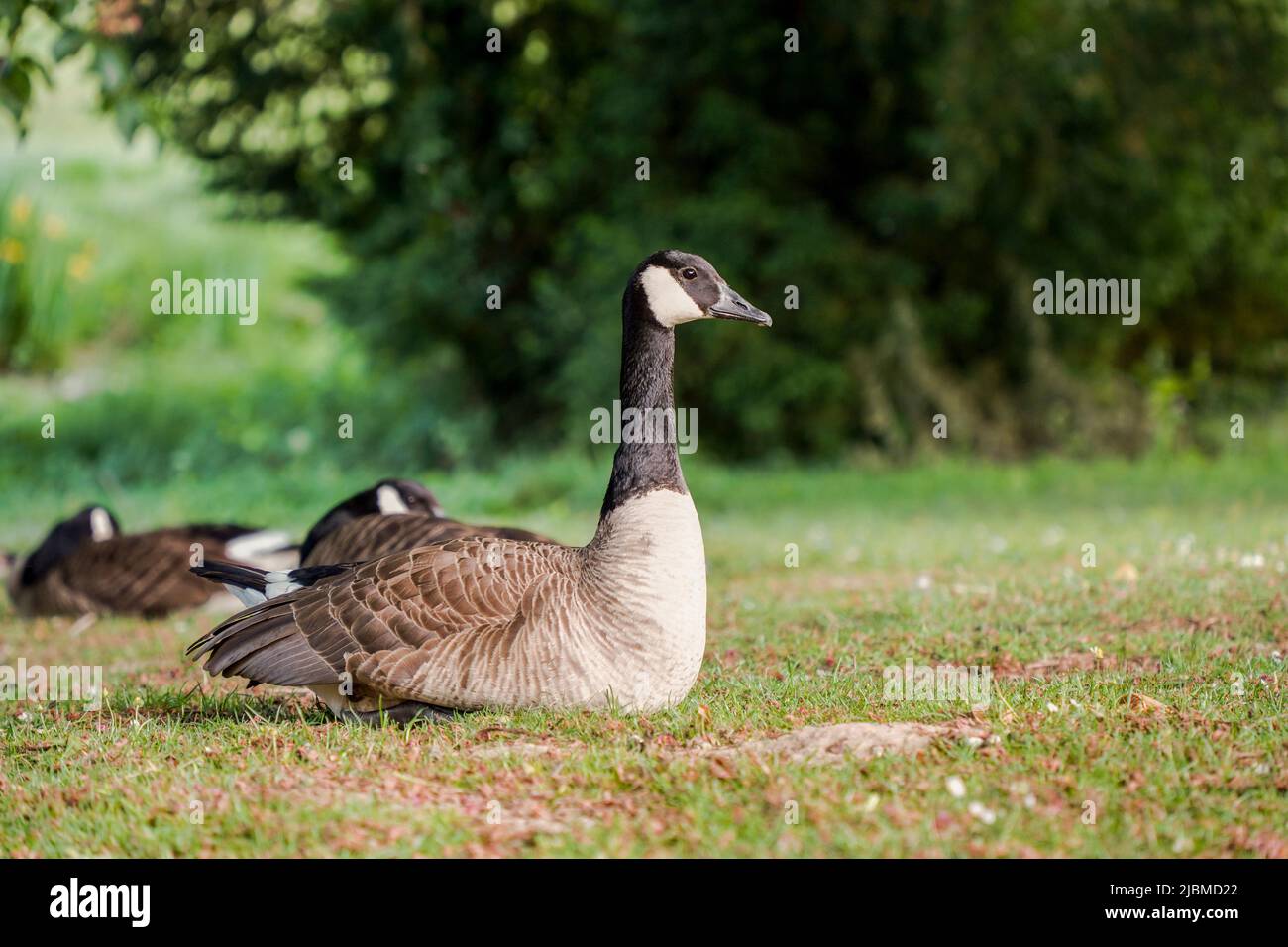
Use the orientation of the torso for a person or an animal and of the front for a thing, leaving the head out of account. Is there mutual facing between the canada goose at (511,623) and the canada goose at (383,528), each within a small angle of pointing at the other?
no

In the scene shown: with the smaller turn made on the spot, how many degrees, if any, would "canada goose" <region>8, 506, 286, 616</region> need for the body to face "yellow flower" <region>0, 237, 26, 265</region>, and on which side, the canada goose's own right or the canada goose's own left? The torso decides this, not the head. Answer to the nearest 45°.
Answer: approximately 90° to the canada goose's own right

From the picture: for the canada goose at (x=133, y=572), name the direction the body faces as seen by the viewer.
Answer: to the viewer's left

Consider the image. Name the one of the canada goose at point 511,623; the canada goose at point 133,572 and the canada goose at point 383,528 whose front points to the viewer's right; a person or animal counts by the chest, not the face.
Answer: the canada goose at point 511,623

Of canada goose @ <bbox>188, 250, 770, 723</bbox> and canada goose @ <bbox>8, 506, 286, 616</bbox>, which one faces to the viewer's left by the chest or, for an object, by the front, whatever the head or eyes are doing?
canada goose @ <bbox>8, 506, 286, 616</bbox>

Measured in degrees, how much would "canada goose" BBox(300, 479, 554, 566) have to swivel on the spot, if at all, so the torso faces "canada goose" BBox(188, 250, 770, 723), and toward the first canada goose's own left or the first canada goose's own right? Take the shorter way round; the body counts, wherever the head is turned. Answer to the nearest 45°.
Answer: approximately 90° to the first canada goose's own left

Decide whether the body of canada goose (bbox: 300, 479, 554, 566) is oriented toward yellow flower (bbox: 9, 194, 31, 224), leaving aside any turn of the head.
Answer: no

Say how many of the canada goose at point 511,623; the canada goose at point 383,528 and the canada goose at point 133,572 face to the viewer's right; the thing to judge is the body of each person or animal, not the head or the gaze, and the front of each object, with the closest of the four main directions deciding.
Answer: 1

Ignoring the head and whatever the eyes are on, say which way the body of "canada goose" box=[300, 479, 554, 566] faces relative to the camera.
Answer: to the viewer's left

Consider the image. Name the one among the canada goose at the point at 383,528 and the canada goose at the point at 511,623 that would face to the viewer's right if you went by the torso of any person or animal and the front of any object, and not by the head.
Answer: the canada goose at the point at 511,623

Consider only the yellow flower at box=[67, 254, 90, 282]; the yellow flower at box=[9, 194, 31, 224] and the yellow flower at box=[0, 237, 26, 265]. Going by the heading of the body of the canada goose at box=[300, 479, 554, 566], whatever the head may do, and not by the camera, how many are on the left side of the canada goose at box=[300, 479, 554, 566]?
0

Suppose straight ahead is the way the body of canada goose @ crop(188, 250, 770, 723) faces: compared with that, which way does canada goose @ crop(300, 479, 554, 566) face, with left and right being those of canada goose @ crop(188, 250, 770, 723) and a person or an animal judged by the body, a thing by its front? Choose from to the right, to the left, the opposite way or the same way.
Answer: the opposite way

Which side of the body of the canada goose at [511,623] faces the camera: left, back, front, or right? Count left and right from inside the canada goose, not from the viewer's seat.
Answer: right

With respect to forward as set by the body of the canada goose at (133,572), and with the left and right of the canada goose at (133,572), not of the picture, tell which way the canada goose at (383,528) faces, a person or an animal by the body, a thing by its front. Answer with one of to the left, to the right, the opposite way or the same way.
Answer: the same way

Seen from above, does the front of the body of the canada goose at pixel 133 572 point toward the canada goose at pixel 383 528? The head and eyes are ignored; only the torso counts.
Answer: no

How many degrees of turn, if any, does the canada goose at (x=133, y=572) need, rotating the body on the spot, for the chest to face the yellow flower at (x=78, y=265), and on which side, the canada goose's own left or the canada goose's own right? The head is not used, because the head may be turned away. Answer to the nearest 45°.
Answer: approximately 90° to the canada goose's own right
